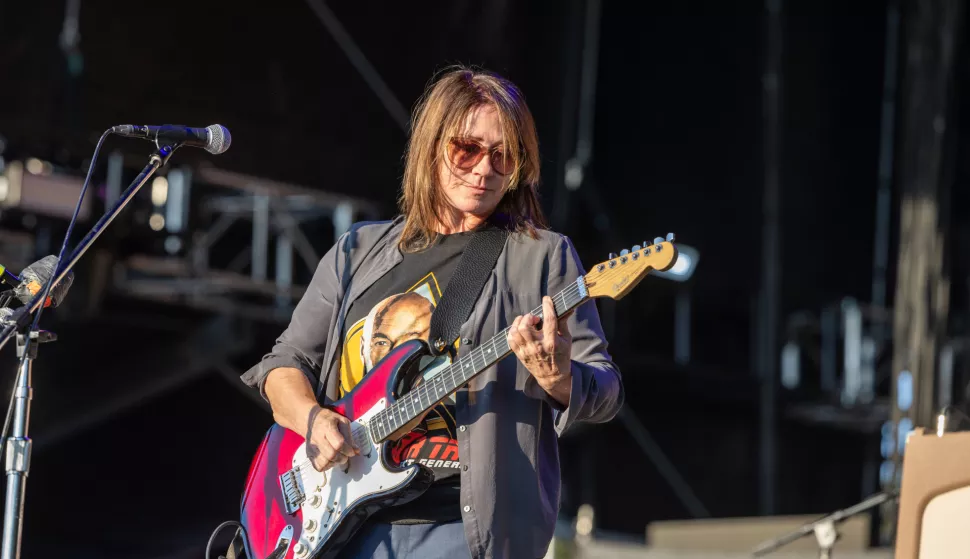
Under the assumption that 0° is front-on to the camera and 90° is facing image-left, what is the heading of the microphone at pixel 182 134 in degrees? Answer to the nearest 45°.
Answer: approximately 270°
